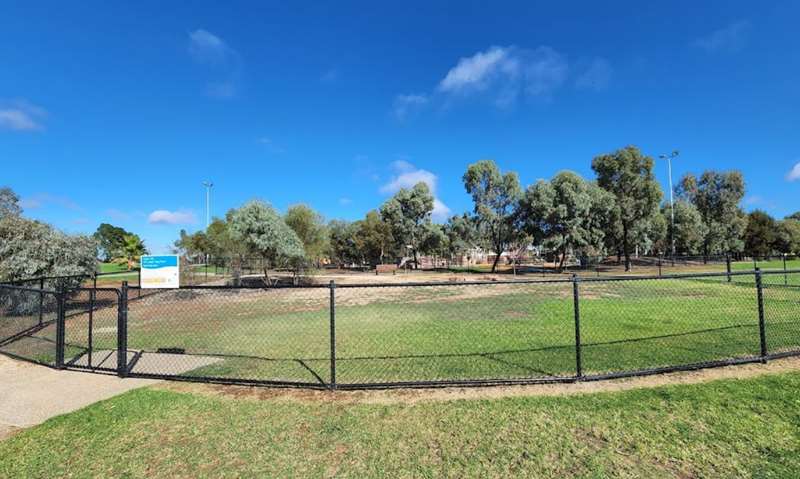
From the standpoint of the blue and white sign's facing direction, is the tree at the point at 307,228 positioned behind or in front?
behind

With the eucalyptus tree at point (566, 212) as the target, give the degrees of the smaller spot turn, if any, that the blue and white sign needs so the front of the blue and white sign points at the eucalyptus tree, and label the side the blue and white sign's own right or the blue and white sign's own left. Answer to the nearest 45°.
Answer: approximately 135° to the blue and white sign's own left

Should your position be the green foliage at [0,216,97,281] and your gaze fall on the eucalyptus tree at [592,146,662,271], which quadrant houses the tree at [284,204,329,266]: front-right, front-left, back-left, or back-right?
front-left

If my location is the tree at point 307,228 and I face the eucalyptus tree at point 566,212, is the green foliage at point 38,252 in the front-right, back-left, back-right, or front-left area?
back-right

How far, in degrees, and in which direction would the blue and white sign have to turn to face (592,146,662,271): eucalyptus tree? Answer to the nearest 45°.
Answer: approximately 90° to its left

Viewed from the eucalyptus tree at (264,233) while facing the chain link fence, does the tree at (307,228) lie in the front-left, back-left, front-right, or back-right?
back-left

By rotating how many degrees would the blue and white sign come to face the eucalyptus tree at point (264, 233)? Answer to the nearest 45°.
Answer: approximately 180°

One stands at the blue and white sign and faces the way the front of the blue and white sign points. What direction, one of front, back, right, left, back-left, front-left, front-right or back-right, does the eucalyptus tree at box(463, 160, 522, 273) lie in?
back-left

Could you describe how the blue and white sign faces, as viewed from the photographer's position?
facing the viewer
